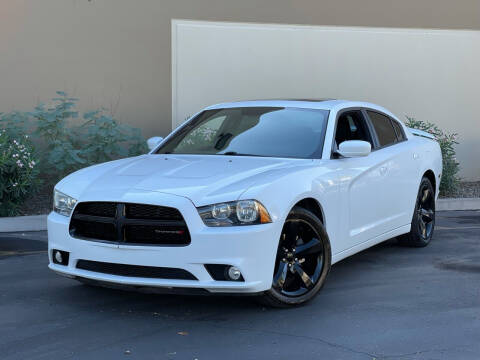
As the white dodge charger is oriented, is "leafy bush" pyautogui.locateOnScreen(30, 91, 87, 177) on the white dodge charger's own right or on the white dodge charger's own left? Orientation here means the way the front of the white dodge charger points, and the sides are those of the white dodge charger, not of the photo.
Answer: on the white dodge charger's own right

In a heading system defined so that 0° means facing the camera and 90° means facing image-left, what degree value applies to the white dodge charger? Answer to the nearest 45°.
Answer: approximately 45°

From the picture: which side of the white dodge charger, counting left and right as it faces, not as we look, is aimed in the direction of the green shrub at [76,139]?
right

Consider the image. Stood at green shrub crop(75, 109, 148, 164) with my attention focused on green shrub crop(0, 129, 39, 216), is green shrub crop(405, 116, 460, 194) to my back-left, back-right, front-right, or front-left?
back-left

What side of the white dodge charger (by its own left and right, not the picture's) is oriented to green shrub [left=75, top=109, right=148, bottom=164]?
right

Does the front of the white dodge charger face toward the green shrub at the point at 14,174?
no

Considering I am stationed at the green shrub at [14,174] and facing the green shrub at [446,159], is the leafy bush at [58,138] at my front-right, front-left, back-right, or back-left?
front-left

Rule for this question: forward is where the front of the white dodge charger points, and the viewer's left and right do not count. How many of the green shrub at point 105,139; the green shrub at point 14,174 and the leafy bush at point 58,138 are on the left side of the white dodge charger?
0

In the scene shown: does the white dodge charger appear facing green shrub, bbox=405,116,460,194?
no
